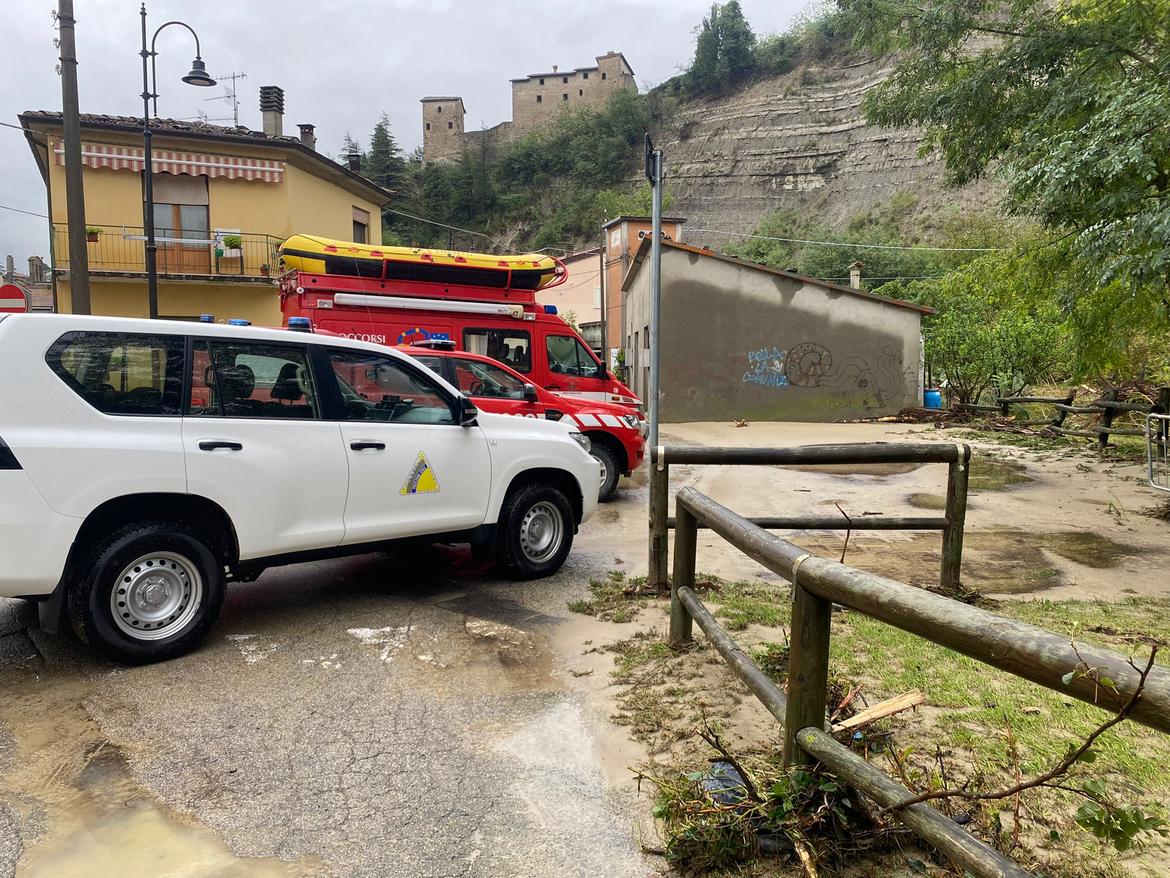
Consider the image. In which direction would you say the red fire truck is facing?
to the viewer's right

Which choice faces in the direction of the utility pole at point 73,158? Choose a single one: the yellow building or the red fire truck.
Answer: the yellow building

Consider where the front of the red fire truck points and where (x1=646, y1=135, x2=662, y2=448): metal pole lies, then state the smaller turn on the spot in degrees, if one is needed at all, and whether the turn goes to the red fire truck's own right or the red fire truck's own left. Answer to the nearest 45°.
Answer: approximately 45° to the red fire truck's own right

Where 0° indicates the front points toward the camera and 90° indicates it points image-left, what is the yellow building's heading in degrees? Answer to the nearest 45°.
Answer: approximately 0°

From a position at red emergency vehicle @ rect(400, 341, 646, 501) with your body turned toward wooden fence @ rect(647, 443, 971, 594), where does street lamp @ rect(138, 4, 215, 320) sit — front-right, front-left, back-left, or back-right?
back-right

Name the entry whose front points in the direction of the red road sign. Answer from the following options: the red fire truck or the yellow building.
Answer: the yellow building

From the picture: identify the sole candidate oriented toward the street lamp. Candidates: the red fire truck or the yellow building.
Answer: the yellow building

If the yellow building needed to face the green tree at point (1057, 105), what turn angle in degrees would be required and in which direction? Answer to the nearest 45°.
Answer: approximately 45° to its left

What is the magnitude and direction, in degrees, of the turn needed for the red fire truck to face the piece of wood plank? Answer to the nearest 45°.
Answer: approximately 90° to its right

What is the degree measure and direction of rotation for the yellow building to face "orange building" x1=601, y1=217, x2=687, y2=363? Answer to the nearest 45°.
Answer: approximately 90° to its left

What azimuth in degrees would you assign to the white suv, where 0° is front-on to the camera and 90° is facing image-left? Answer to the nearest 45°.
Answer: approximately 225°

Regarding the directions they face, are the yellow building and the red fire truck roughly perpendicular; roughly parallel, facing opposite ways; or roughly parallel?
roughly perpendicular
